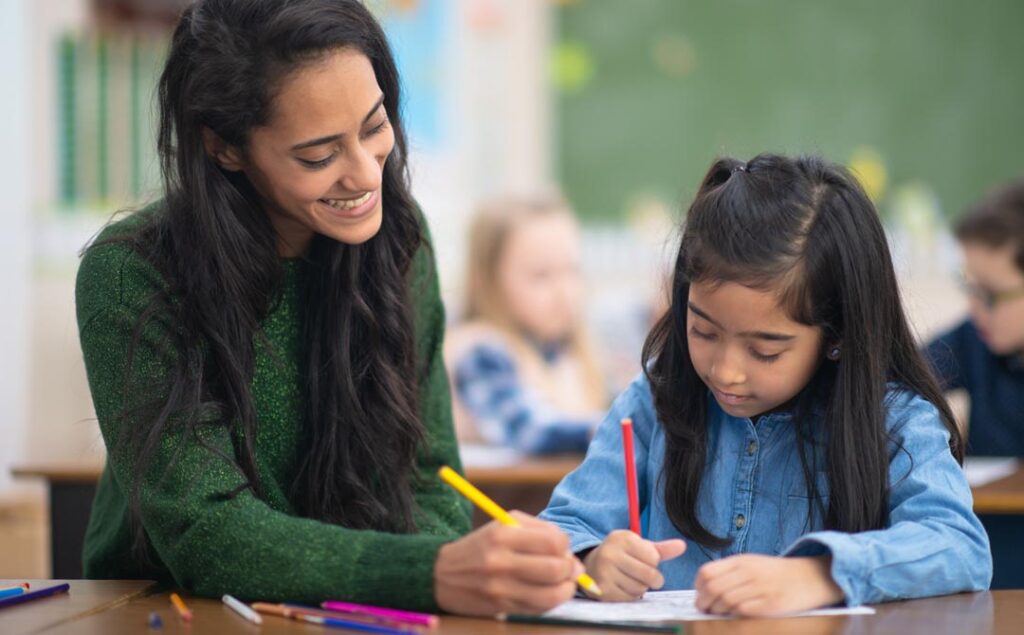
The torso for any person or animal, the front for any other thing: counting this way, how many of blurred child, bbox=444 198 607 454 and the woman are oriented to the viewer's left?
0

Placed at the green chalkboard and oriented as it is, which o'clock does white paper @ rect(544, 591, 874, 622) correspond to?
The white paper is roughly at 12 o'clock from the green chalkboard.

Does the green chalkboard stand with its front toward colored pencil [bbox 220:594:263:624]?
yes

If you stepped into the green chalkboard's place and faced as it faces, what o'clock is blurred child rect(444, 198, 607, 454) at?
The blurred child is roughly at 1 o'clock from the green chalkboard.

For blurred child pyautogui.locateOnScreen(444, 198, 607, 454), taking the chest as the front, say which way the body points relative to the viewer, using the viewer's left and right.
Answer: facing the viewer and to the right of the viewer

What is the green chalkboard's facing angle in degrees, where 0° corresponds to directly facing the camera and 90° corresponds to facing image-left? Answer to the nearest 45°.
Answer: approximately 0°

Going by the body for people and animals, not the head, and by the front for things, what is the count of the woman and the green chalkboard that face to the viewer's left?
0

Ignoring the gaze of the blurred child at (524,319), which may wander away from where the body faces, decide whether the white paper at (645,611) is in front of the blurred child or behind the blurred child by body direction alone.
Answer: in front
